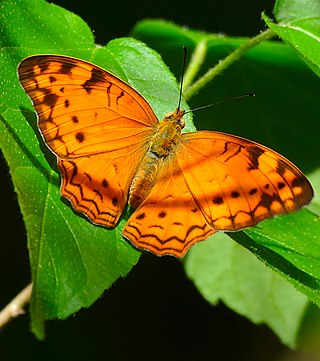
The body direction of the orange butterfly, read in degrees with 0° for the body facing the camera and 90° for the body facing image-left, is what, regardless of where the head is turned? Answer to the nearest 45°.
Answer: approximately 225°

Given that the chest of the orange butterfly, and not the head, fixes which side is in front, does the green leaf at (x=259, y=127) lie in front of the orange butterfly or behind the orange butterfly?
in front

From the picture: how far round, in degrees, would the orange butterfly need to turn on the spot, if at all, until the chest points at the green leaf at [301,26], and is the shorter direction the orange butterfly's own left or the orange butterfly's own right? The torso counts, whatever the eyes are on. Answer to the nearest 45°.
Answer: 0° — it already faces it
